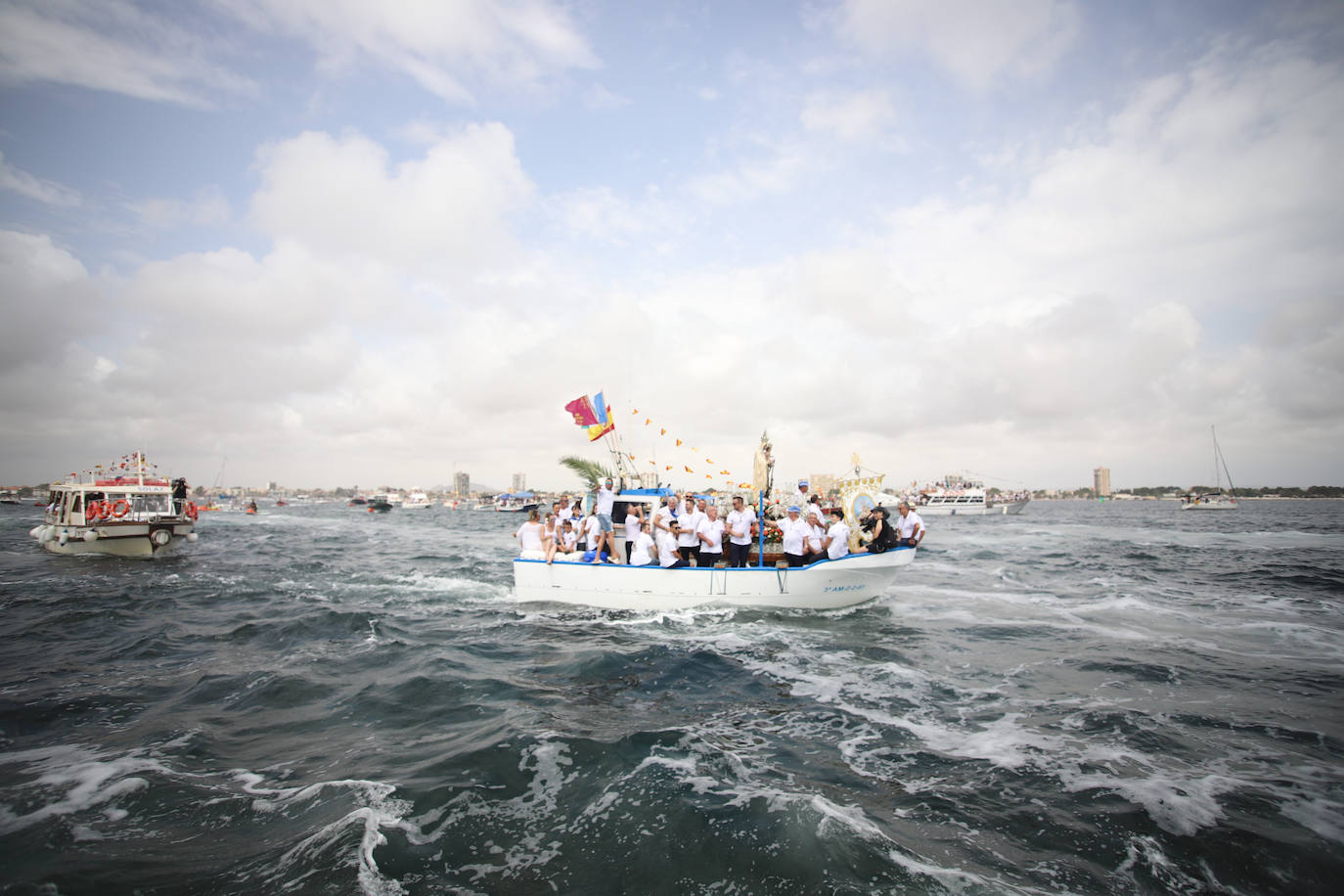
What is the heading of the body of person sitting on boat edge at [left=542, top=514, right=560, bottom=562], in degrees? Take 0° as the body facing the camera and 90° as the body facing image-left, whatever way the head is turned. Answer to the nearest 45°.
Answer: approximately 0°

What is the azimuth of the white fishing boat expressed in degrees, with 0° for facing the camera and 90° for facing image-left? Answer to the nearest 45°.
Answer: approximately 270°

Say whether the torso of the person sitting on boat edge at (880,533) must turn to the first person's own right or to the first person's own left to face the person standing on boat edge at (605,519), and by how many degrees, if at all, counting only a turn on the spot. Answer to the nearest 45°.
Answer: approximately 45° to the first person's own right

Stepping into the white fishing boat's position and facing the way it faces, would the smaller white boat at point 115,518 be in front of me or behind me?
behind

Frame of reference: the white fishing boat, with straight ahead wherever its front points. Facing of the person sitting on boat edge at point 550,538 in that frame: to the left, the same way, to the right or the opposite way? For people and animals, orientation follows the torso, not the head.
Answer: to the right

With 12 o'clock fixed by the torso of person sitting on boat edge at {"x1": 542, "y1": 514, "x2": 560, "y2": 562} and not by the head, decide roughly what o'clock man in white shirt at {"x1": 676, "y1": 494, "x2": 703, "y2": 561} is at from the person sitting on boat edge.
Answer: The man in white shirt is roughly at 10 o'clock from the person sitting on boat edge.

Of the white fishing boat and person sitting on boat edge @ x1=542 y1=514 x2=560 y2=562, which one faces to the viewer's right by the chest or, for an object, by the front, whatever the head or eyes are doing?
the white fishing boat

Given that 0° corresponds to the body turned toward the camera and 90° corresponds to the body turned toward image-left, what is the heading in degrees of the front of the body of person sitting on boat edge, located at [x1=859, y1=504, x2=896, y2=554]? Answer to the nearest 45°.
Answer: approximately 45°

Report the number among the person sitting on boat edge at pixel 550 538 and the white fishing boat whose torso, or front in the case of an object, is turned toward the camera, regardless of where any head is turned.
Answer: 1

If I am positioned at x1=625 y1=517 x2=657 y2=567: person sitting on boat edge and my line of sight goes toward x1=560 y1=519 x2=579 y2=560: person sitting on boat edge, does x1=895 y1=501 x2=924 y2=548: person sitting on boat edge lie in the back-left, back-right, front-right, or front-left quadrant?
back-right
